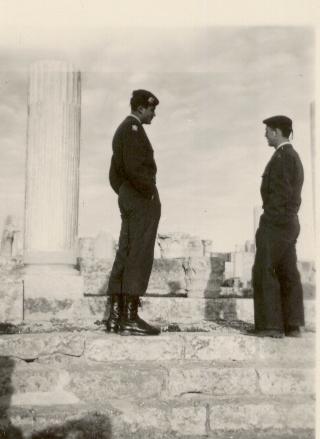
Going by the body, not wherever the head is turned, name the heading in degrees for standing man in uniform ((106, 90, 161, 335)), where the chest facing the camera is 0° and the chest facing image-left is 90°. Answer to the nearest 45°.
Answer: approximately 270°

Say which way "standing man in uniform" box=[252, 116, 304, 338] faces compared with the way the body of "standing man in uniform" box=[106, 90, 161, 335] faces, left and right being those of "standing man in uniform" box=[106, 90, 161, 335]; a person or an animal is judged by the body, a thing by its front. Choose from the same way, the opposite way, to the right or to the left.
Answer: the opposite way

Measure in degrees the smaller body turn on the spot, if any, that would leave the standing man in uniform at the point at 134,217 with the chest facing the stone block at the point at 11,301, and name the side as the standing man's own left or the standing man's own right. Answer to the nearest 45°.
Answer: approximately 135° to the standing man's own left

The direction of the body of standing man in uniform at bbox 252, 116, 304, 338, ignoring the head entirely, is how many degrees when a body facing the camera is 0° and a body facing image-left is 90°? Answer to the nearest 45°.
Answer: approximately 90°

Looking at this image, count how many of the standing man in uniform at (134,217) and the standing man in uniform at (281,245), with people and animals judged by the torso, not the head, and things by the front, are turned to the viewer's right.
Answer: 1

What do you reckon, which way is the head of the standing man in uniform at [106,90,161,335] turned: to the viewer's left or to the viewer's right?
to the viewer's right

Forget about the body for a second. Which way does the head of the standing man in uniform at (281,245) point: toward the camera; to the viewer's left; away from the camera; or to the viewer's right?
to the viewer's left

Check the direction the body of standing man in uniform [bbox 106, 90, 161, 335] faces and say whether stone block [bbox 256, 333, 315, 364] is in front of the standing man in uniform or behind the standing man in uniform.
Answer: in front

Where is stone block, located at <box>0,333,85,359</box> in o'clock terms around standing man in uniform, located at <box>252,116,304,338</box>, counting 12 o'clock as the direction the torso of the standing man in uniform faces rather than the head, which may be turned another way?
The stone block is roughly at 11 o'clock from the standing man in uniform.

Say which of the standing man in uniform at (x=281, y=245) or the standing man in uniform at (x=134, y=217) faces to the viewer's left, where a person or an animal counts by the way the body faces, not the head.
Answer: the standing man in uniform at (x=281, y=245)

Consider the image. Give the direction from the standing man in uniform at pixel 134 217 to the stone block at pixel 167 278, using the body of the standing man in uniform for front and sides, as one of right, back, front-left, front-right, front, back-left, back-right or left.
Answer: left

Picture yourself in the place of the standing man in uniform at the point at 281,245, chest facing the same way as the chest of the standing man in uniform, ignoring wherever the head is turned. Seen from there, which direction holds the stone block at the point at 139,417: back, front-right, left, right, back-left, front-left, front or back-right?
front-left
